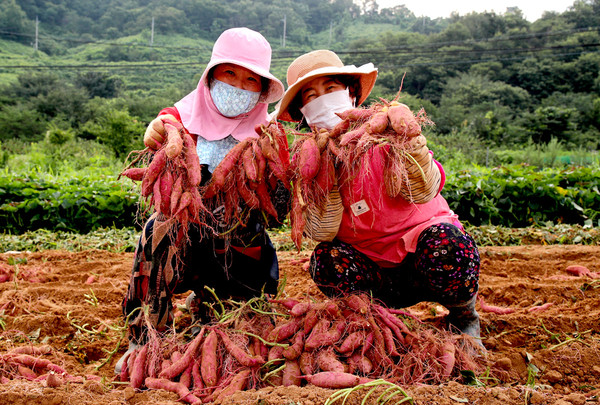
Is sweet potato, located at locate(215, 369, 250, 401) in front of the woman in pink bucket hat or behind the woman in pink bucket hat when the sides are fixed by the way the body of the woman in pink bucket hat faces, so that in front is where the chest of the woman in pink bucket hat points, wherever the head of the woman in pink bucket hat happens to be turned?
in front

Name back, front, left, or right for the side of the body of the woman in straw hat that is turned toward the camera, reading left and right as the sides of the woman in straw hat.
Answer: front

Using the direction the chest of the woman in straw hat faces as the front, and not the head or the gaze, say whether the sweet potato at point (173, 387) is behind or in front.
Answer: in front

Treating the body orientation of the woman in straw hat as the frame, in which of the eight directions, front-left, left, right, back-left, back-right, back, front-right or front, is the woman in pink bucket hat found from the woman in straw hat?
right

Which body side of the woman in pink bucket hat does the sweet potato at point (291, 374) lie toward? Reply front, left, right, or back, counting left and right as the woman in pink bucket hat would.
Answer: front

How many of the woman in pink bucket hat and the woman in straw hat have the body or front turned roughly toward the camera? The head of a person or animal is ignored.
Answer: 2

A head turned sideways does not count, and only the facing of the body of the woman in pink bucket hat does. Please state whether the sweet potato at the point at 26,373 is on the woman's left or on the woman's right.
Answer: on the woman's right

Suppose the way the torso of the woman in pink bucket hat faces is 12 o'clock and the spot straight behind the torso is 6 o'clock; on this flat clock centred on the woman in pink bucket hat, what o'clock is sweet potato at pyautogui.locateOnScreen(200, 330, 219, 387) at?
The sweet potato is roughly at 12 o'clock from the woman in pink bucket hat.

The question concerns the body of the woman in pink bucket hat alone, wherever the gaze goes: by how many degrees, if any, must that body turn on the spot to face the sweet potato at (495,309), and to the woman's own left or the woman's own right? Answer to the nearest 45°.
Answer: approximately 90° to the woman's own left

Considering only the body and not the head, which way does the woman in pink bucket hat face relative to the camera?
toward the camera
